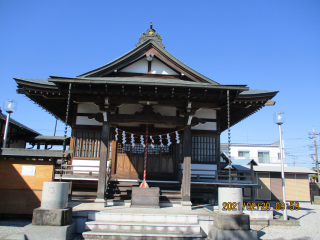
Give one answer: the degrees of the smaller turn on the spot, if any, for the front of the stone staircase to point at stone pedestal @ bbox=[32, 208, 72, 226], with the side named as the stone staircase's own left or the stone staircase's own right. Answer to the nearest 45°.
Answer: approximately 90° to the stone staircase's own right

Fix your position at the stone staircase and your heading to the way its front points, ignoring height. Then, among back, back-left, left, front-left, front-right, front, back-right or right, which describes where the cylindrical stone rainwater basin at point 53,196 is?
right

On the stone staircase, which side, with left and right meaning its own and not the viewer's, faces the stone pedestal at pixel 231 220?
left

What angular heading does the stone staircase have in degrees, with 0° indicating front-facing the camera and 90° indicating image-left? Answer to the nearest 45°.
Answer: approximately 0°

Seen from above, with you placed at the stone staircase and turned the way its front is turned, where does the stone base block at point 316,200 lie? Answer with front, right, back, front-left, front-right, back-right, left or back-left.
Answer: back-left
